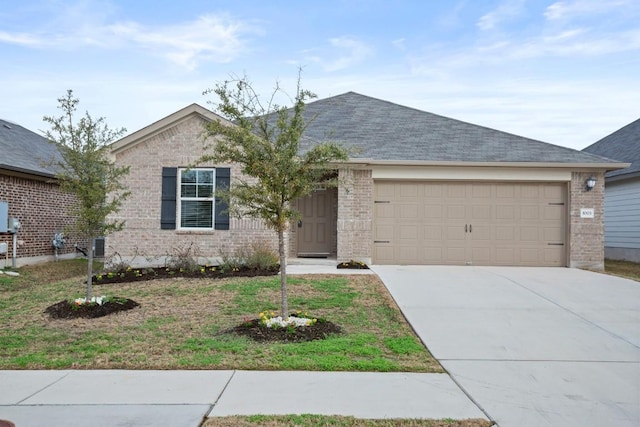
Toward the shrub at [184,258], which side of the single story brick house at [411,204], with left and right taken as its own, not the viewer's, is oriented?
right

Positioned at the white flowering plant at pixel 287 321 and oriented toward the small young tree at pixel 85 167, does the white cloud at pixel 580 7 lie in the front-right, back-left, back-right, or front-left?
back-right

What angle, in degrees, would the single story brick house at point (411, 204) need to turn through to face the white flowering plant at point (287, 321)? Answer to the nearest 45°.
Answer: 0° — it already faces it

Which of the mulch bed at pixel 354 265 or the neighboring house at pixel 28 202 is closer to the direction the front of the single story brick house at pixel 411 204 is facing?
the mulch bed

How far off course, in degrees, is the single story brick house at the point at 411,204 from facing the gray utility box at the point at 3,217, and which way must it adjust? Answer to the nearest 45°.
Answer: approximately 90° to its right

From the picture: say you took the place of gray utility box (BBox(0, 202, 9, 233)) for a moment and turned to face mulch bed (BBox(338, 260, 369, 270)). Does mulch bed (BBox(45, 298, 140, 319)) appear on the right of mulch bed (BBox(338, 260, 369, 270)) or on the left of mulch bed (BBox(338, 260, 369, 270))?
right

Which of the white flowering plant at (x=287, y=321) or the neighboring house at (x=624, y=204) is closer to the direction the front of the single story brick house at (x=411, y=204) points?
the white flowering plant

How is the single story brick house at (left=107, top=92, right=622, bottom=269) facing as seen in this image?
toward the camera

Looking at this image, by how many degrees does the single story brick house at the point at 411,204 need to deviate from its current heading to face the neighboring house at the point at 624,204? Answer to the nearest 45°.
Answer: approximately 135° to its left

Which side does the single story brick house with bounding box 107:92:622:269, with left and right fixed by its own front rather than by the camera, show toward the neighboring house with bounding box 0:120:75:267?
right

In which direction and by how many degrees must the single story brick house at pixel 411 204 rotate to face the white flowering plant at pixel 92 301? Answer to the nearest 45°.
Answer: approximately 45° to its right
